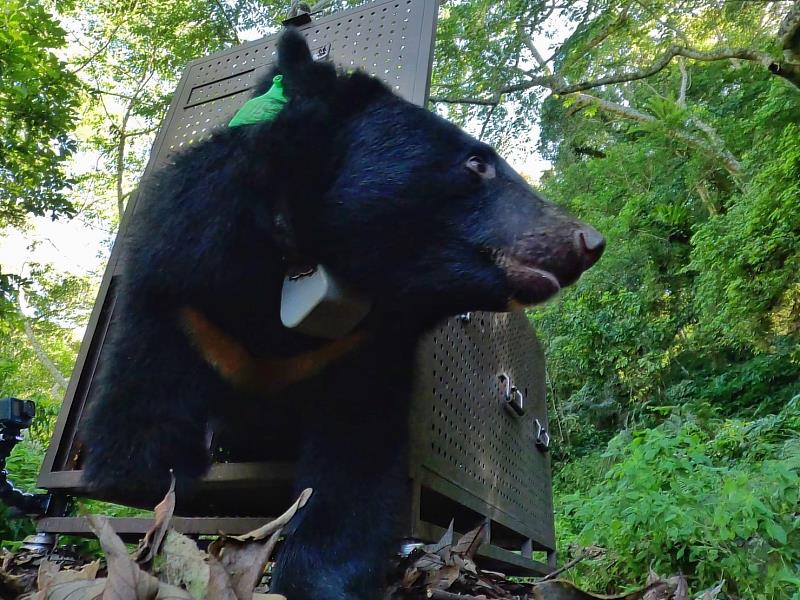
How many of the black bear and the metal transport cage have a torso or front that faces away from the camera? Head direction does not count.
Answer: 0

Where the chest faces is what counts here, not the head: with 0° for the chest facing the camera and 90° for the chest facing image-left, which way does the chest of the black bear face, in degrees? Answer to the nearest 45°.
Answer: approximately 315°

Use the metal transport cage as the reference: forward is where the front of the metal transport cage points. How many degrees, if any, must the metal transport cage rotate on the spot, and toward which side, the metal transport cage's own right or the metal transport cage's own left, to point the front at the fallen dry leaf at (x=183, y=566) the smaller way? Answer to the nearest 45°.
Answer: approximately 45° to the metal transport cage's own right

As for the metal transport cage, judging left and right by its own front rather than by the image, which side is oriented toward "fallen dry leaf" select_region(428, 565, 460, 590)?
front

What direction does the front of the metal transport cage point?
toward the camera
